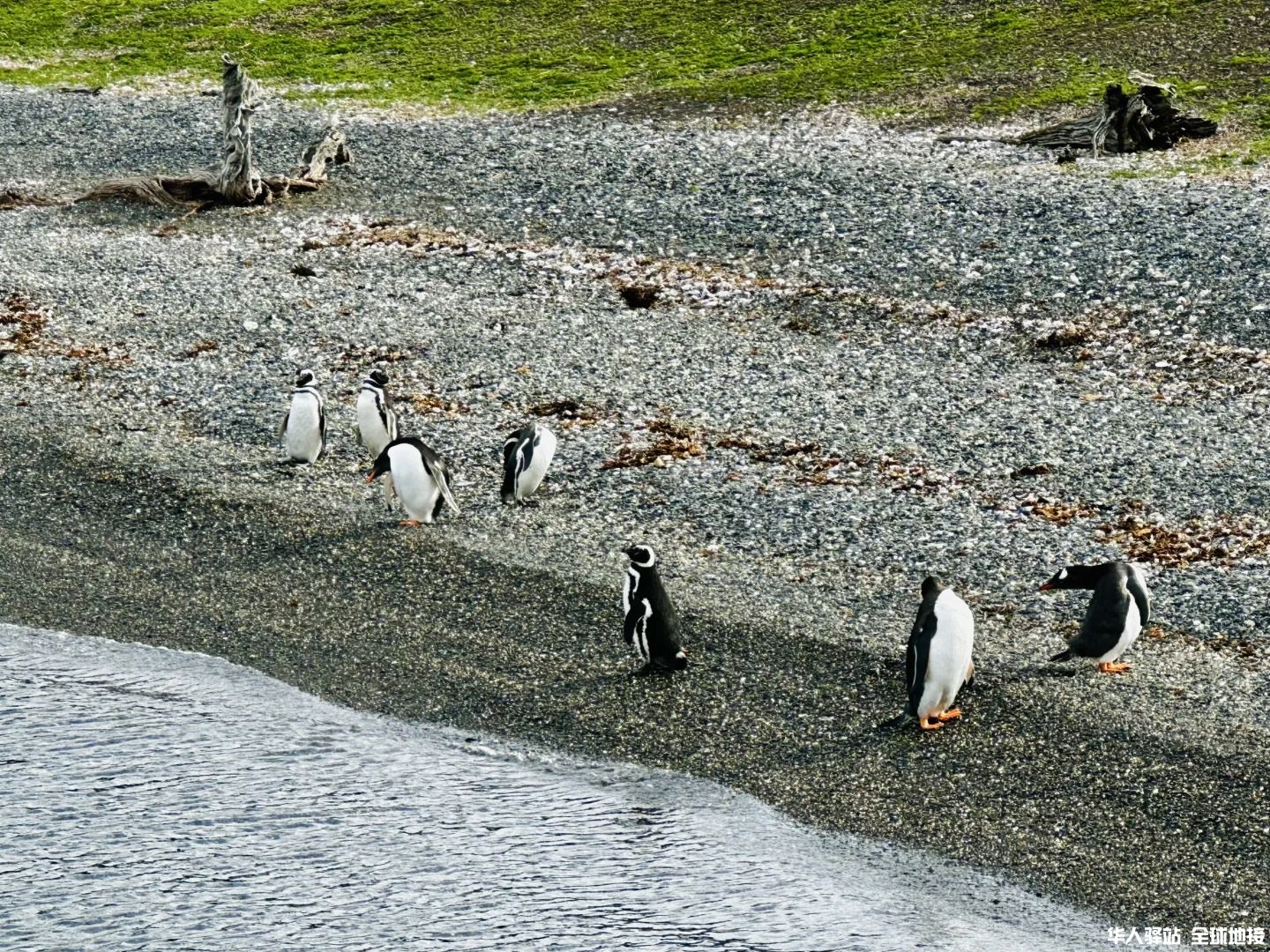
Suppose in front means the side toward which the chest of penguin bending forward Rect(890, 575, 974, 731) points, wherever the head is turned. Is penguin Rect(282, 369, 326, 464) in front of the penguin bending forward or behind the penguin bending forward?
behind

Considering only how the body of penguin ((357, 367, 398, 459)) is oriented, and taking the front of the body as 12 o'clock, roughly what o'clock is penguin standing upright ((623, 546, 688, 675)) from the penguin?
The penguin standing upright is roughly at 10 o'clock from the penguin.

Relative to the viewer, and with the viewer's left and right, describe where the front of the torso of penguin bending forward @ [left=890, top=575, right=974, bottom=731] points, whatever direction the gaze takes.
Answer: facing the viewer and to the right of the viewer

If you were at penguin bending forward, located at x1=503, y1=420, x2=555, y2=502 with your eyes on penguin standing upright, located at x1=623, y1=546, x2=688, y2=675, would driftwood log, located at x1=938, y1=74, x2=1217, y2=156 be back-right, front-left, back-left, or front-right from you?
back-left

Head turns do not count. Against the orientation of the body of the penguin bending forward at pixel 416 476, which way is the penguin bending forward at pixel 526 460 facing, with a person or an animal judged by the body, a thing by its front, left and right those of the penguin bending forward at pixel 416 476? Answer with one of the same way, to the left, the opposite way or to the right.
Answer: to the left

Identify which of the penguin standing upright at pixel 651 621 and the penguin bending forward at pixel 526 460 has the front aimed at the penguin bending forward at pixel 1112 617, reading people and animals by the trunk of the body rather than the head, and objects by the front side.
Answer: the penguin bending forward at pixel 526 460

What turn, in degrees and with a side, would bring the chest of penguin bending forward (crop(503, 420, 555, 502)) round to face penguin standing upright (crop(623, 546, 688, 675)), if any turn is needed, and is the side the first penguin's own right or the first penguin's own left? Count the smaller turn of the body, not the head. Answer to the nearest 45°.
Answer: approximately 45° to the first penguin's own right

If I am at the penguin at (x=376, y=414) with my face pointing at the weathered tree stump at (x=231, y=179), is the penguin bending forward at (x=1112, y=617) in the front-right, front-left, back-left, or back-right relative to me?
back-right

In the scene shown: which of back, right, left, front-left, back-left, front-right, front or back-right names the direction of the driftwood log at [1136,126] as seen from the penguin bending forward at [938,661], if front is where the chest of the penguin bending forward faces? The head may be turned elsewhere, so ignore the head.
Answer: back-left

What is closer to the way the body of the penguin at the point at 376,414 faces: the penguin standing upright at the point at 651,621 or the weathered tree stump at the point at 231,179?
the penguin standing upright

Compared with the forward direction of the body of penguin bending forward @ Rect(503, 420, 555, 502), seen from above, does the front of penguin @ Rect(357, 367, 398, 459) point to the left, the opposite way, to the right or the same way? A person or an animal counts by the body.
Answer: to the right

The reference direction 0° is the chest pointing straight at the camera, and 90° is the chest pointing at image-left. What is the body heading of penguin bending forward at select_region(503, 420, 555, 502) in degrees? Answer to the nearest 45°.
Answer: approximately 315°

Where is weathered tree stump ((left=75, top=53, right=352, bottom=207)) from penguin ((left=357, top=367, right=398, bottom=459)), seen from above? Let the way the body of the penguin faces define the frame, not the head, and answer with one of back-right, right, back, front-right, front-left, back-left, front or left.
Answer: back-right

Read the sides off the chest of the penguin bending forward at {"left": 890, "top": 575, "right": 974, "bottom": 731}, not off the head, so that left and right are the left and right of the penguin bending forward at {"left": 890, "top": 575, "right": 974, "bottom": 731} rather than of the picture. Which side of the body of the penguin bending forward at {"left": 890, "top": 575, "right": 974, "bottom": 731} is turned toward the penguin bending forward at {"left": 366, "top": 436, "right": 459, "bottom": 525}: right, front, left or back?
back

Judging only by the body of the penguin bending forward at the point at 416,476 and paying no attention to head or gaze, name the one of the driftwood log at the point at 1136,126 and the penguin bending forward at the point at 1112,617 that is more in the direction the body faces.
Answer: the penguin bending forward

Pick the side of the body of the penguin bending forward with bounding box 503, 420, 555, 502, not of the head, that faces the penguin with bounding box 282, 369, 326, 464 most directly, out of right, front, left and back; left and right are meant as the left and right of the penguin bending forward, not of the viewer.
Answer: back

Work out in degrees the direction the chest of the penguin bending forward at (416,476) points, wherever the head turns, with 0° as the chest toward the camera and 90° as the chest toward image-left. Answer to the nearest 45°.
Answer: approximately 45°

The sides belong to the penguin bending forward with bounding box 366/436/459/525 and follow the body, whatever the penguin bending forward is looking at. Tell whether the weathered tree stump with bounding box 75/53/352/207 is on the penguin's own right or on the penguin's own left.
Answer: on the penguin's own right
